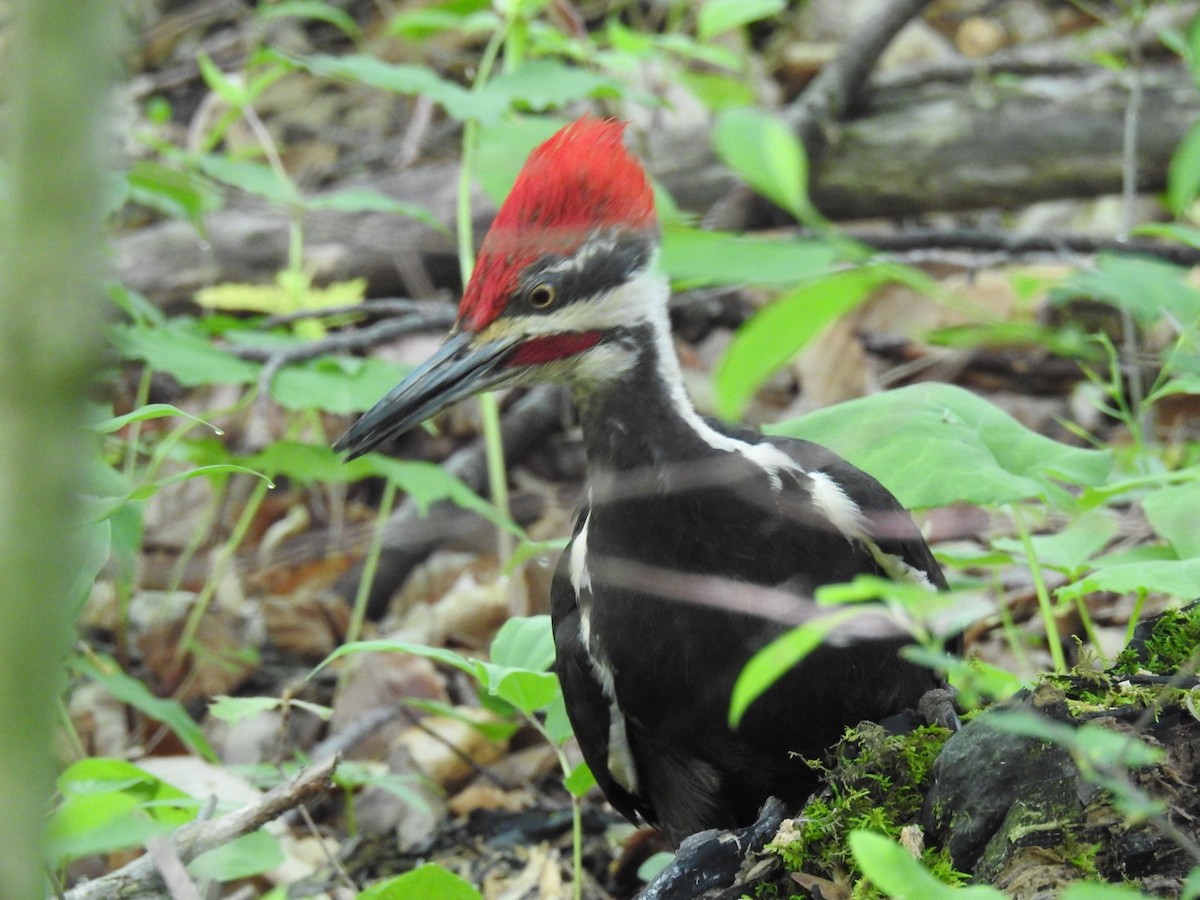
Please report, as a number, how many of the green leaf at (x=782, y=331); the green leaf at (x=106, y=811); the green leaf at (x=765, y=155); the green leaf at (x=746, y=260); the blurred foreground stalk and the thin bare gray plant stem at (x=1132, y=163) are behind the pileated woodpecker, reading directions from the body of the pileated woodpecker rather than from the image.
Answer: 4

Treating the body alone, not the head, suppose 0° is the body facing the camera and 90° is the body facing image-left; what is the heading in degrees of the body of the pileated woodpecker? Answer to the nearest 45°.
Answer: approximately 45°

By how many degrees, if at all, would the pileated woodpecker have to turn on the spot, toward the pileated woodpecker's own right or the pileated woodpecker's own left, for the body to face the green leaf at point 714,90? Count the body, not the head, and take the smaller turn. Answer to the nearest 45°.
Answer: approximately 135° to the pileated woodpecker's own right

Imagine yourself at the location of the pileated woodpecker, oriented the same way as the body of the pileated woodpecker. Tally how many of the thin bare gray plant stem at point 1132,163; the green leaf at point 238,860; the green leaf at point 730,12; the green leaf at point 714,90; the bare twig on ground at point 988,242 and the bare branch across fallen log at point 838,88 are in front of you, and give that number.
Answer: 1

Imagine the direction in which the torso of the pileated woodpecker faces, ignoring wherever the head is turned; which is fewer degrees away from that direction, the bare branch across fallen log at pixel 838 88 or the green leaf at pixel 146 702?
the green leaf
